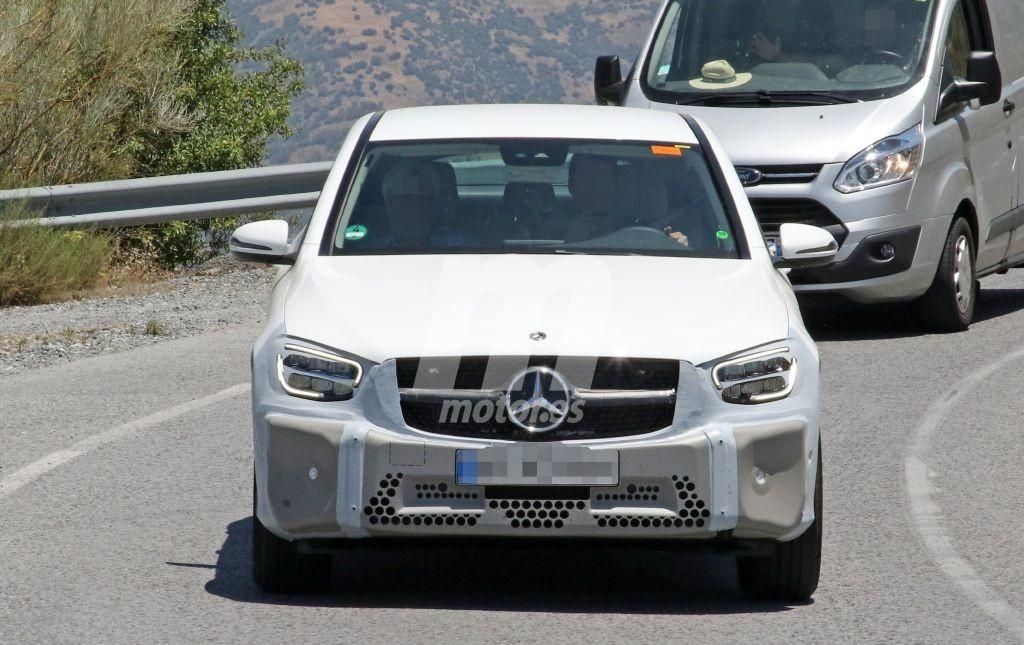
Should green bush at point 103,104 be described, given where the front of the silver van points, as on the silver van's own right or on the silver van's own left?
on the silver van's own right

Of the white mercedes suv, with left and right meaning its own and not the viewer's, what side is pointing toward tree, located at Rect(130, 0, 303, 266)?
back

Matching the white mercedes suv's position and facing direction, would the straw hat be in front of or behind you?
behind

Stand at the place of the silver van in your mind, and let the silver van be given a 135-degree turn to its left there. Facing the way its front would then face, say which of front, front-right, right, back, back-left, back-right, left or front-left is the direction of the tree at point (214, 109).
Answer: back-left

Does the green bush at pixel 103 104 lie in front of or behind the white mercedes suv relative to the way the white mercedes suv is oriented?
behind

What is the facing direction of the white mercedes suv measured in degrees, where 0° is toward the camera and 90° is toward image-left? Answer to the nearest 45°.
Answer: approximately 0°

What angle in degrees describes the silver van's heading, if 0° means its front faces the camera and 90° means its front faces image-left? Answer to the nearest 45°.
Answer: approximately 45°
